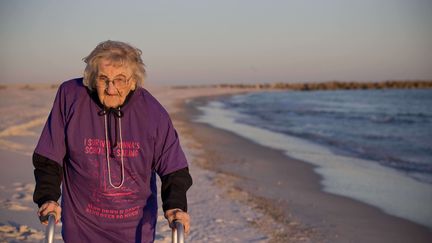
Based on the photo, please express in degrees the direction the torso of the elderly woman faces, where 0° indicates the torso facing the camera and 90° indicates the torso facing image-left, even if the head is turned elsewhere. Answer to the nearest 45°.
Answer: approximately 0°
